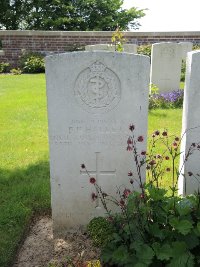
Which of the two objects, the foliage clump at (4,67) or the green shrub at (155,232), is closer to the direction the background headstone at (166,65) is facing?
the green shrub

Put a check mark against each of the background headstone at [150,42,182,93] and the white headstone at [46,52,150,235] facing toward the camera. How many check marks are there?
2

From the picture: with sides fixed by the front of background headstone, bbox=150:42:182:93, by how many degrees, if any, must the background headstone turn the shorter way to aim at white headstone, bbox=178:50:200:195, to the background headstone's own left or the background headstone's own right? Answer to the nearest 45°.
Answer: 0° — it already faces it

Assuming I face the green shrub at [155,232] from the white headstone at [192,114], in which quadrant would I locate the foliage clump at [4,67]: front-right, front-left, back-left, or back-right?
back-right

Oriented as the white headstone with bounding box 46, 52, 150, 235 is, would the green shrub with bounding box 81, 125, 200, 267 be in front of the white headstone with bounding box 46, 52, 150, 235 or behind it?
in front

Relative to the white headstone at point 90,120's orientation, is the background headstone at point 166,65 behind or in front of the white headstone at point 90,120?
behind

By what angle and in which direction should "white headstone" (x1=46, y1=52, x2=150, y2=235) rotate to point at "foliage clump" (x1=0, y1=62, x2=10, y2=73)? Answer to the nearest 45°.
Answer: approximately 180°

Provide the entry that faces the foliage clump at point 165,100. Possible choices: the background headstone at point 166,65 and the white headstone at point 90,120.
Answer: the background headstone

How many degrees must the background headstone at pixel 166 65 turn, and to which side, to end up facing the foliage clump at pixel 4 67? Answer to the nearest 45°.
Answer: approximately 135° to its right

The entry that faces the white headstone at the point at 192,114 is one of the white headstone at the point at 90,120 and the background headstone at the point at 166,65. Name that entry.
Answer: the background headstone

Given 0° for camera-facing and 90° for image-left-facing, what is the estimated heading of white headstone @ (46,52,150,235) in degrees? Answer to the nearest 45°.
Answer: approximately 0°

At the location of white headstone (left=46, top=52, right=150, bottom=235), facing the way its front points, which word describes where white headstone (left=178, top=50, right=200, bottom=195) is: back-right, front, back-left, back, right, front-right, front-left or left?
left

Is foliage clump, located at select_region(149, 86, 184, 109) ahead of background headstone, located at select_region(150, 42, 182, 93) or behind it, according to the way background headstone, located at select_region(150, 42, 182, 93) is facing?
ahead
